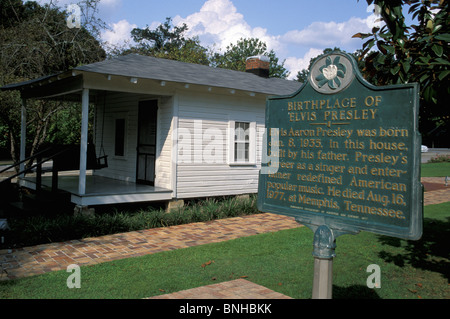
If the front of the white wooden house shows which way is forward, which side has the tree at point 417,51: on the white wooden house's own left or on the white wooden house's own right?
on the white wooden house's own left

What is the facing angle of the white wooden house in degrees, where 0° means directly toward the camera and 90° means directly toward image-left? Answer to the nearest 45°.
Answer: approximately 45°

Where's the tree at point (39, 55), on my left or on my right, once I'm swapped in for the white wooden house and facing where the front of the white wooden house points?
on my right

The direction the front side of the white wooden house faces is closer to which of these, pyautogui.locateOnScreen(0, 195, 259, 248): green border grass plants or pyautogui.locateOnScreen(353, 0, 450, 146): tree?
the green border grass plants

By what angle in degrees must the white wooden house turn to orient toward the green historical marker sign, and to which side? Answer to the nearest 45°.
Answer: approximately 45° to its left

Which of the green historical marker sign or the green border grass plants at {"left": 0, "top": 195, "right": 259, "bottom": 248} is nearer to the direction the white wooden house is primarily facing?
the green border grass plants
